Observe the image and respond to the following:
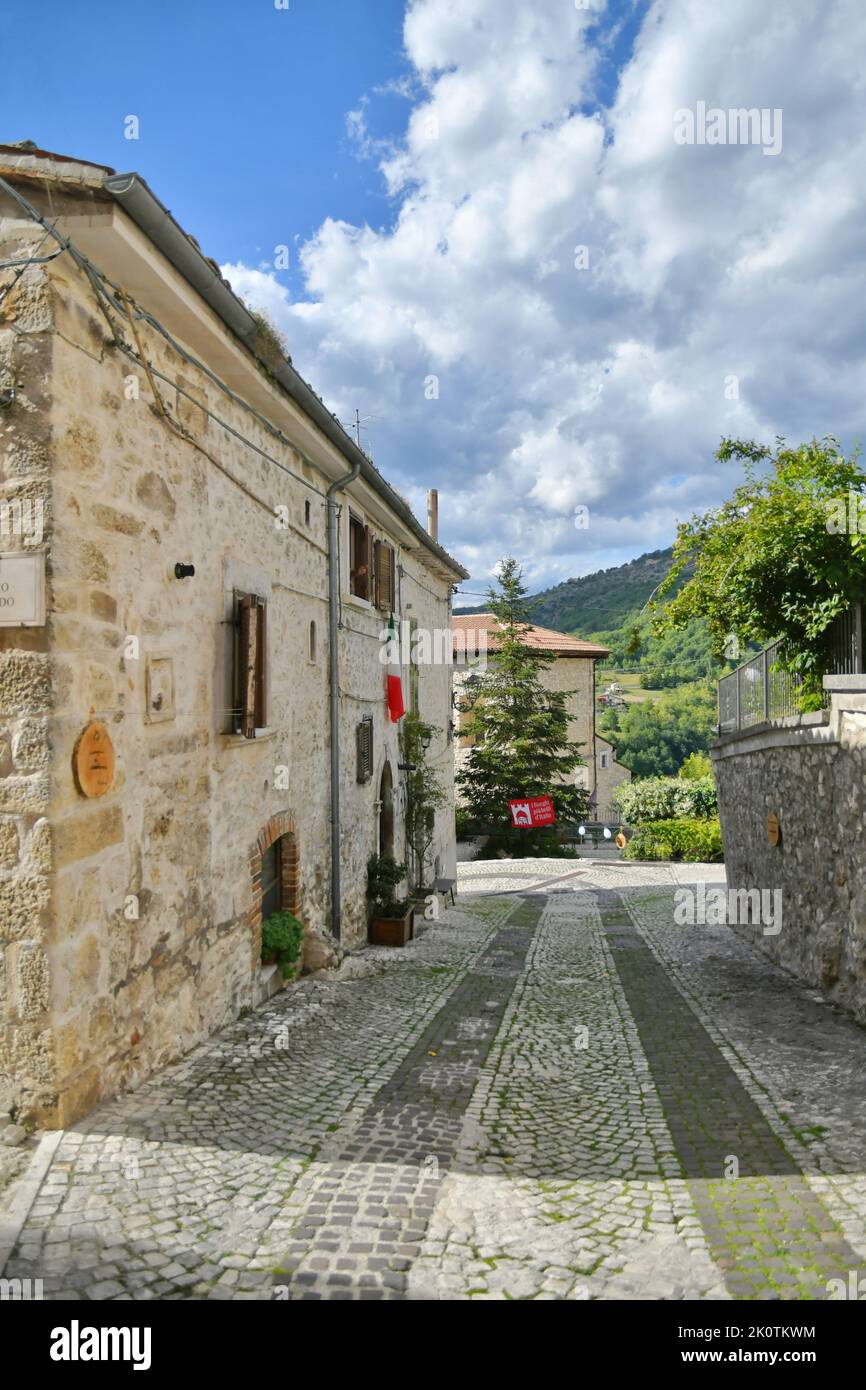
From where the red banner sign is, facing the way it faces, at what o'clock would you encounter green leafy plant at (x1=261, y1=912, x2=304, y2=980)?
The green leafy plant is roughly at 12 o'clock from the red banner sign.

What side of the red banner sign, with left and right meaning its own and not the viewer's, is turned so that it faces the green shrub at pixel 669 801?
left

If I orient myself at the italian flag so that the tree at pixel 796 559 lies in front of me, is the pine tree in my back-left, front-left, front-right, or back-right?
back-left

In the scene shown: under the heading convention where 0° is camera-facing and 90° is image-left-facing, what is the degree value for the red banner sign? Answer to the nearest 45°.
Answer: approximately 0°

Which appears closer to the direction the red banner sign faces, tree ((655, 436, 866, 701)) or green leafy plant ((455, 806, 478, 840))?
the tree

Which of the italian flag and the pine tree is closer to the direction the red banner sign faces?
the italian flag

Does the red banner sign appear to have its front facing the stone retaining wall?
yes

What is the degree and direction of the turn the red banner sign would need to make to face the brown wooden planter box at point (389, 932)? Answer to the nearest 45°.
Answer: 0° — it already faces it
